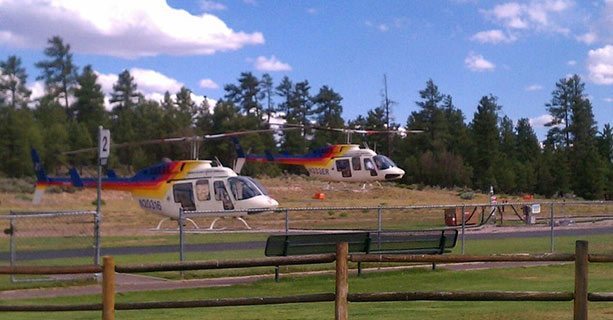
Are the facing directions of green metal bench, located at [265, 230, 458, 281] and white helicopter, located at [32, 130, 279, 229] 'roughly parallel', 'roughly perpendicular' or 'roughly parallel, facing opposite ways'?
roughly perpendicular

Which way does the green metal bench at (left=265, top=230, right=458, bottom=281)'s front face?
away from the camera

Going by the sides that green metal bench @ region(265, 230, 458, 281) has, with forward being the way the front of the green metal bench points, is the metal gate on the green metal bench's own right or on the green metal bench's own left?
on the green metal bench's own left

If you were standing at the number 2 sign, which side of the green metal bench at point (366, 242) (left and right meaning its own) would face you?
left

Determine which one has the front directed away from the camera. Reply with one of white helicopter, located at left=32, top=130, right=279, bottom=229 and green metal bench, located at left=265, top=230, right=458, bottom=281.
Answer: the green metal bench

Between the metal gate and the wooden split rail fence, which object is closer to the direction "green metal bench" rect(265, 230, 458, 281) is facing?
the metal gate

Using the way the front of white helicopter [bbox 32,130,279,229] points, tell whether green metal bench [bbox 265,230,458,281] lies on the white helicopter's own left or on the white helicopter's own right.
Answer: on the white helicopter's own right

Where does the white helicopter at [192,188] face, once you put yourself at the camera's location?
facing to the right of the viewer

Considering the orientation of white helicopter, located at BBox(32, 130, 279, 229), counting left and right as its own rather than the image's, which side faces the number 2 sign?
right

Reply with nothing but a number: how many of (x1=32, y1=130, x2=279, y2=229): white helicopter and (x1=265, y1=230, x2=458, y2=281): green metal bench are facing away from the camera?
1

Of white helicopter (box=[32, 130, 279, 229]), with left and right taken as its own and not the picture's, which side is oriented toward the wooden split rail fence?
right
